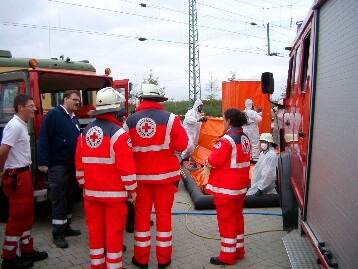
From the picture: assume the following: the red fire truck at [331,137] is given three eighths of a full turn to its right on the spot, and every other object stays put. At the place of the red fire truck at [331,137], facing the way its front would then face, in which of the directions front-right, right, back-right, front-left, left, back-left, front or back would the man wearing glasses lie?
back-right

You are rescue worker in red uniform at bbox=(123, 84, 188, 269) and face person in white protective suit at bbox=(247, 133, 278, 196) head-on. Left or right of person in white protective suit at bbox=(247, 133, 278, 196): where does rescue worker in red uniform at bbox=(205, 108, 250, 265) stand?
right

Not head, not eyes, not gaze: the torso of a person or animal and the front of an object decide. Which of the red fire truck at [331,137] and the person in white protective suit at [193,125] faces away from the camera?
the red fire truck

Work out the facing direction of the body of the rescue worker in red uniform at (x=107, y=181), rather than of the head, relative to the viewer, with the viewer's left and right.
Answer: facing away from the viewer and to the right of the viewer

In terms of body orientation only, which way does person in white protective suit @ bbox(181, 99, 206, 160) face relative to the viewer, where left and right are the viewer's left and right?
facing to the right of the viewer

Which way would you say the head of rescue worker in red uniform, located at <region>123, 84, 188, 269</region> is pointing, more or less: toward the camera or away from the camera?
away from the camera

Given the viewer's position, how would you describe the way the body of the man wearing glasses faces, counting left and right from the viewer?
facing to the right of the viewer

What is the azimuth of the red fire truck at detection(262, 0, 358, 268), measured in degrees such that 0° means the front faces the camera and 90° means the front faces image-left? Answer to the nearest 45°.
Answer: approximately 180°

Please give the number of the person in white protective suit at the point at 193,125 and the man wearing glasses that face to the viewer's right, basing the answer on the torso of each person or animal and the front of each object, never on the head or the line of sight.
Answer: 2

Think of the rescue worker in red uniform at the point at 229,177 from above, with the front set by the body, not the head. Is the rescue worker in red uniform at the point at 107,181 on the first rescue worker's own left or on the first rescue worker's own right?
on the first rescue worker's own left

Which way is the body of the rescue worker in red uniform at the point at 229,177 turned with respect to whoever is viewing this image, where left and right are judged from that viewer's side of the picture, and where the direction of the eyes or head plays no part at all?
facing away from the viewer and to the left of the viewer
